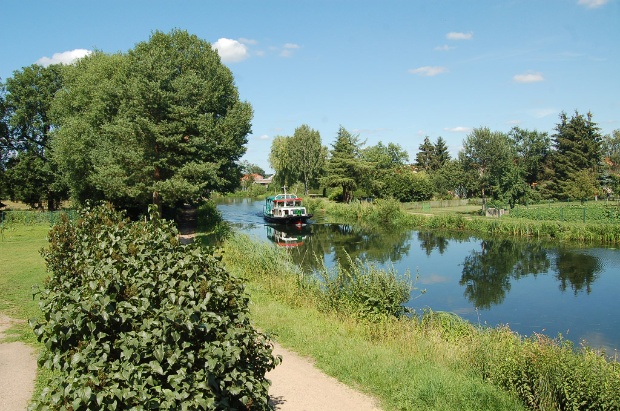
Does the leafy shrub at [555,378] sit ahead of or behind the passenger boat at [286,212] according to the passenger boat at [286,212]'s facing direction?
ahead

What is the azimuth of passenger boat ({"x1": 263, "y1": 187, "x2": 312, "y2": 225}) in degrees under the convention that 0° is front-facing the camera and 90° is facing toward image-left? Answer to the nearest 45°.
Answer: approximately 315°

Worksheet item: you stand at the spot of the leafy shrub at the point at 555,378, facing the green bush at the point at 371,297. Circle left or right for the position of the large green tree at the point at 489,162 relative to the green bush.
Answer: right

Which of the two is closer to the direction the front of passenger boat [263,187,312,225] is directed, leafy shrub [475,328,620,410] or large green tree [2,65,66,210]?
the leafy shrub

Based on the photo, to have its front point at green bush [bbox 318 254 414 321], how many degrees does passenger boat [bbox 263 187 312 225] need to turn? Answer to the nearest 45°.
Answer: approximately 45° to its right
